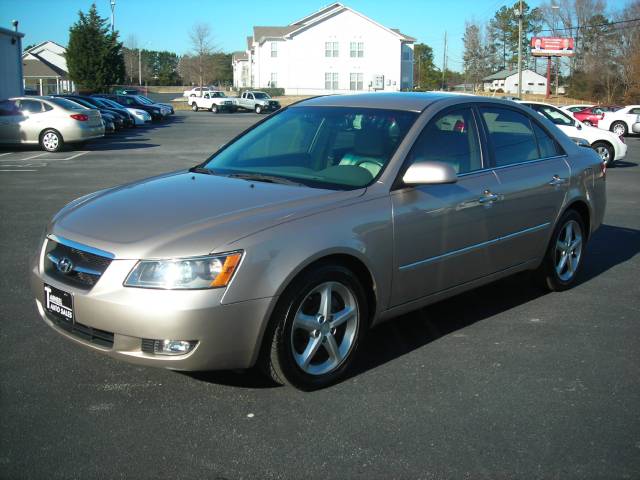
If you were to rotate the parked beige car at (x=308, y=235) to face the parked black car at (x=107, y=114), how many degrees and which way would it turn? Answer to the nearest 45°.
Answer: approximately 135° to its right

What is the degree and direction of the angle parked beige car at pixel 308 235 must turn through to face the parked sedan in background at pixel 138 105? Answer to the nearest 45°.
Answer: approximately 135° to its right

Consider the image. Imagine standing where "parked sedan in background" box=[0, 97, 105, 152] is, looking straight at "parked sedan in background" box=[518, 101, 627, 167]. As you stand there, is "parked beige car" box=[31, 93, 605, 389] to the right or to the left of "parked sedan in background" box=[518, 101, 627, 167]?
right

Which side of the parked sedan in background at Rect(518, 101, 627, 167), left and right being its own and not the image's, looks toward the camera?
right

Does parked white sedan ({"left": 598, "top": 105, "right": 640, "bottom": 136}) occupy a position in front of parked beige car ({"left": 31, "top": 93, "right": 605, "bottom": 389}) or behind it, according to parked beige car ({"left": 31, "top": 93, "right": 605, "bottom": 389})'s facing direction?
behind

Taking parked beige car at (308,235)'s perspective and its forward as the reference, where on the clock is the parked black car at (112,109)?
The parked black car is roughly at 4 o'clock from the parked beige car.
